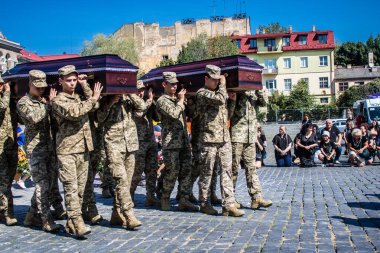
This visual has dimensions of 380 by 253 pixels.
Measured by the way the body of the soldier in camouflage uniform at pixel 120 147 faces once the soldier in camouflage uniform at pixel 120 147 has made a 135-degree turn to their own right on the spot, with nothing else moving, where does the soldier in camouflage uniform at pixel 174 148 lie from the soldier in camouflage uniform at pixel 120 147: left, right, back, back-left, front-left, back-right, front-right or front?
back-right

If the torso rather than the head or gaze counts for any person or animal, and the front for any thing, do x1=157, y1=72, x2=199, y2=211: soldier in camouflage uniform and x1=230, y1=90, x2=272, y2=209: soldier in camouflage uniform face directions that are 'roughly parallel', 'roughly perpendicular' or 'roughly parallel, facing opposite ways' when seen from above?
roughly parallel

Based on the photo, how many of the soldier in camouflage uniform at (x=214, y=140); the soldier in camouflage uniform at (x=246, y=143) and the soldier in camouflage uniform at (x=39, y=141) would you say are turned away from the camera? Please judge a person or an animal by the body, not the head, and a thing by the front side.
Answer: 0

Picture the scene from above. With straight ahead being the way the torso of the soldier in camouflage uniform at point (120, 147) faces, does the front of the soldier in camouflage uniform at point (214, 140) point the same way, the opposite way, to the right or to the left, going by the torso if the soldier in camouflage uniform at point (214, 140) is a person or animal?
the same way

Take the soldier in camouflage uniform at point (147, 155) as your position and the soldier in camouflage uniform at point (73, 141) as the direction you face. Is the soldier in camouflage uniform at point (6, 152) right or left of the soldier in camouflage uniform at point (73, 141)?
right

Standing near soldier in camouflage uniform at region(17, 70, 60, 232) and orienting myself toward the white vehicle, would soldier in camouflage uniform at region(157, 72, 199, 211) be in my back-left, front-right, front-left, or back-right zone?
front-right

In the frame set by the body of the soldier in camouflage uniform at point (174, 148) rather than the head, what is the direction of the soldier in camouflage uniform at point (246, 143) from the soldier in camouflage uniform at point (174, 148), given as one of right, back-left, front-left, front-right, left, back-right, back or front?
front-left

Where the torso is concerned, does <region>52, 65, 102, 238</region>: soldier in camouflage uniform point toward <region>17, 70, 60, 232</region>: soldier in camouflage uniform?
no

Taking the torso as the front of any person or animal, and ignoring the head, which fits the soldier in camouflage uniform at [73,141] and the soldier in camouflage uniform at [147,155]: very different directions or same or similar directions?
same or similar directions

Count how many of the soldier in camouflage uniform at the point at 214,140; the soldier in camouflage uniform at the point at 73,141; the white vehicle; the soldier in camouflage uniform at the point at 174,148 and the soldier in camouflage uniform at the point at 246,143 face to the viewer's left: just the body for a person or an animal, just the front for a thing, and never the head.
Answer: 0

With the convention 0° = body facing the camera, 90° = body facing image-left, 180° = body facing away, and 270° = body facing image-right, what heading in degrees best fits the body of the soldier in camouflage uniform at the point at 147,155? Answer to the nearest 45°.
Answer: approximately 315°

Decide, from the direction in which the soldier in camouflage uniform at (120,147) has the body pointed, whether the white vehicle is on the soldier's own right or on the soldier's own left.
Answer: on the soldier's own left

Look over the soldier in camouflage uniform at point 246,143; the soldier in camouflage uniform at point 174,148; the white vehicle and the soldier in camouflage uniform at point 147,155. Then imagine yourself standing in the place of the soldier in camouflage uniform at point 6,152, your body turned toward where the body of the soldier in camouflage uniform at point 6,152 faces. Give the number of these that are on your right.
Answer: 0

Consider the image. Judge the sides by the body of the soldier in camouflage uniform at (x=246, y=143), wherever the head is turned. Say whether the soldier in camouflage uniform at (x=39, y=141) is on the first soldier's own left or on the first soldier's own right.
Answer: on the first soldier's own right
